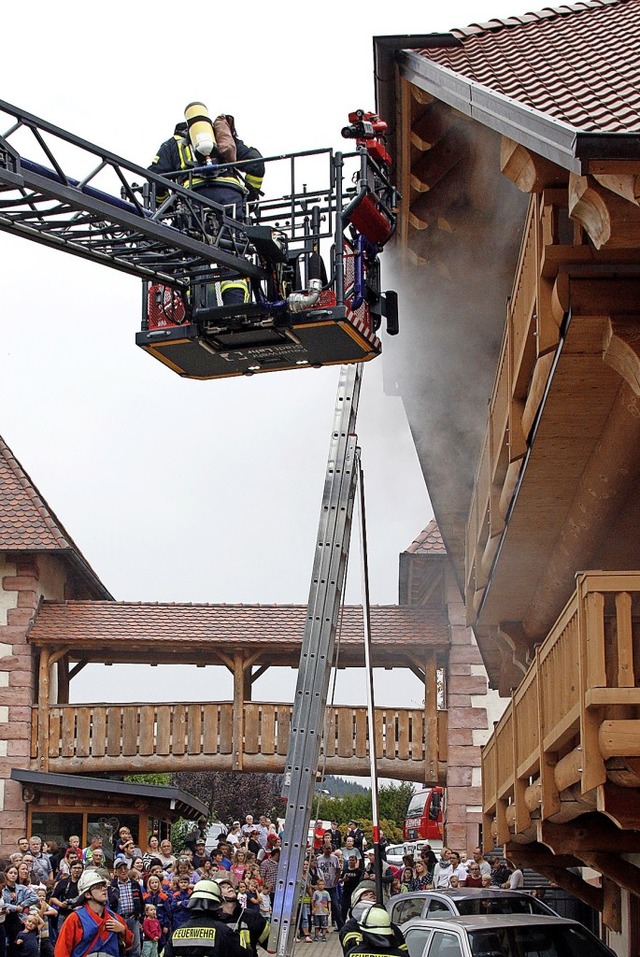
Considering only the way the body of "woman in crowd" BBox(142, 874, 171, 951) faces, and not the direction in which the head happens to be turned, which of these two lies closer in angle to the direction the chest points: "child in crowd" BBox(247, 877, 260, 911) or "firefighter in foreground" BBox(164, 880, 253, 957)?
the firefighter in foreground

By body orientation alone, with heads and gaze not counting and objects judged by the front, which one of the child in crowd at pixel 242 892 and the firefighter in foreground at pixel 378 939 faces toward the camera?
the child in crowd

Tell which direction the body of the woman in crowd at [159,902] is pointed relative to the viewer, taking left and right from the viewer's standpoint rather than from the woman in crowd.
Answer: facing the viewer

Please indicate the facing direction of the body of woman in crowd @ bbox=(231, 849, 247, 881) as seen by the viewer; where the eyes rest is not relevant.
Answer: toward the camera

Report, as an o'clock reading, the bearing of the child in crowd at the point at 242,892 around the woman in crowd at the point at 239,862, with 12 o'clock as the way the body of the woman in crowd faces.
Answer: The child in crowd is roughly at 12 o'clock from the woman in crowd.

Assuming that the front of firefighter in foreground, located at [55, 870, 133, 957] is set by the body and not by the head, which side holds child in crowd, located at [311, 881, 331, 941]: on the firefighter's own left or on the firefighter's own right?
on the firefighter's own left

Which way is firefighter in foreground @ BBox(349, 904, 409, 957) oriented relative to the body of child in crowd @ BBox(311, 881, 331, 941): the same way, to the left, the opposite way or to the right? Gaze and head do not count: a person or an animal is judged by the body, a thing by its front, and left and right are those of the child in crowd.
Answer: the opposite way

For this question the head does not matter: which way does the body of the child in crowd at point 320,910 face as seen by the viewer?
toward the camera

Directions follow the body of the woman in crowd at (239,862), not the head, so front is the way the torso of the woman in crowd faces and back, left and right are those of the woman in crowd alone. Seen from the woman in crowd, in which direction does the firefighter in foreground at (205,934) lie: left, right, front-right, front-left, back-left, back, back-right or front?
front

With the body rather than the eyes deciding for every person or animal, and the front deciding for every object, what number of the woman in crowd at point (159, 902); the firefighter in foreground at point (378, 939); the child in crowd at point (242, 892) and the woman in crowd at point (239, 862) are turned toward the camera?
3

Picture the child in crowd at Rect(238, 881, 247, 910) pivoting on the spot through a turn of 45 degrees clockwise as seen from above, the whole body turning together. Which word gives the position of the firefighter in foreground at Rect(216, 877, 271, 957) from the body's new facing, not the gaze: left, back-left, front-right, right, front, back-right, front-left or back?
front-left

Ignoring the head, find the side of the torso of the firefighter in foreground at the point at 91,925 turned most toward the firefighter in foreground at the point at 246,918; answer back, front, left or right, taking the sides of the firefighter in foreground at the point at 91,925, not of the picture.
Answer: left

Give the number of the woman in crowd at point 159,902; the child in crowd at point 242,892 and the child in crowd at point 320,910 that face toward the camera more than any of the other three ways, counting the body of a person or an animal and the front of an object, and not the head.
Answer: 3

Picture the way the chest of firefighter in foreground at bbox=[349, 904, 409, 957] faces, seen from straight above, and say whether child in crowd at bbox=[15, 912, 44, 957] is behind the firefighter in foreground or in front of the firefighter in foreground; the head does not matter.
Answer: in front

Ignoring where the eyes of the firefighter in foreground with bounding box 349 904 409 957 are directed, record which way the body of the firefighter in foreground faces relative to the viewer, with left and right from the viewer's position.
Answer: facing away from the viewer

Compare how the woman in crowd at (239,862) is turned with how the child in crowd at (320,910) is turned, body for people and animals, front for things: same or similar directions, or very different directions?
same or similar directions
